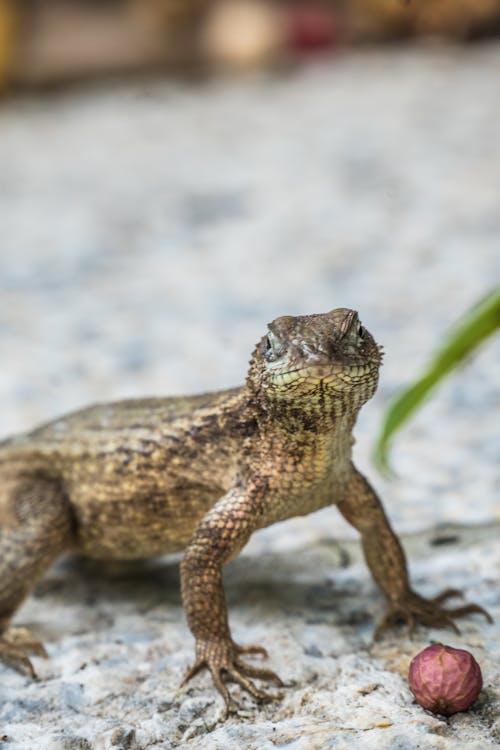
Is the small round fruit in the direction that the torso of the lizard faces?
yes

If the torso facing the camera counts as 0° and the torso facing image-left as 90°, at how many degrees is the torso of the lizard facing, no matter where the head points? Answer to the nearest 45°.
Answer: approximately 315°

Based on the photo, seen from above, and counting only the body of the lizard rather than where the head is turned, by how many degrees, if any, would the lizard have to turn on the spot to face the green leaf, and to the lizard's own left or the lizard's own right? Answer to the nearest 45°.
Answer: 0° — it already faces it
